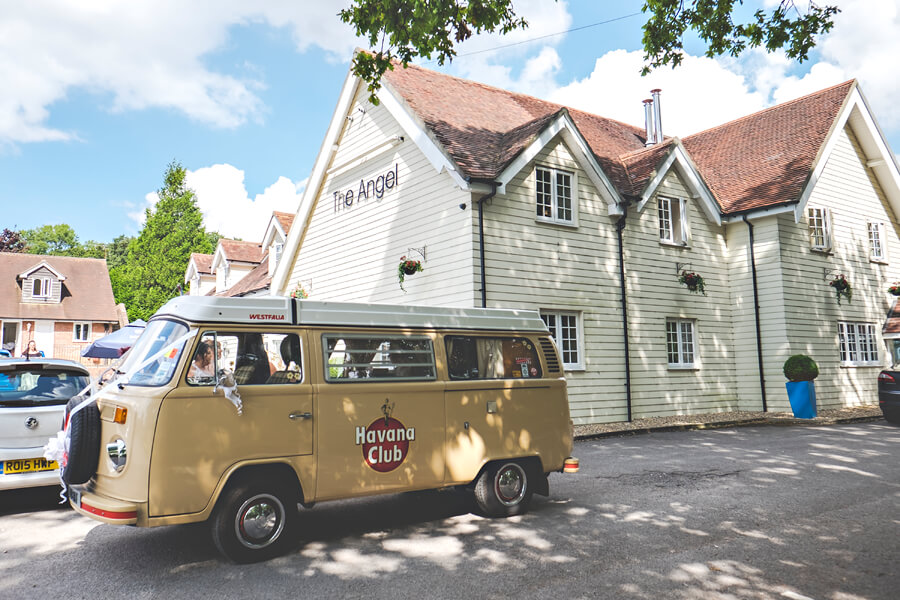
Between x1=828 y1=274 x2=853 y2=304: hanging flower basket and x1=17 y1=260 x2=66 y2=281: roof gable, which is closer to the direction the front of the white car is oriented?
the roof gable

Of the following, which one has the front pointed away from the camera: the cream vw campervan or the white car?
the white car

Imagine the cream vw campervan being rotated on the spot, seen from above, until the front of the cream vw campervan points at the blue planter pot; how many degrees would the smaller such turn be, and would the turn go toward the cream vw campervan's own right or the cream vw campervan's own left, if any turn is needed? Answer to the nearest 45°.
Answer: approximately 180°

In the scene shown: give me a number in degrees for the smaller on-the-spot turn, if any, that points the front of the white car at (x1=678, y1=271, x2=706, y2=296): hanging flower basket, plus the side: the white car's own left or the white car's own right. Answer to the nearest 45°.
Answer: approximately 90° to the white car's own right

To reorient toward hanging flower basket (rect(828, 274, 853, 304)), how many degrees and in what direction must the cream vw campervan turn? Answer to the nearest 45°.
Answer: approximately 180°

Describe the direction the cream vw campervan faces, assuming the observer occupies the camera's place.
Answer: facing the viewer and to the left of the viewer

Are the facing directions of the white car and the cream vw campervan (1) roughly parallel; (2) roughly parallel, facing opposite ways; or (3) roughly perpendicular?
roughly perpendicular

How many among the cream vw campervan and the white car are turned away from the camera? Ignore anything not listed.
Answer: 1

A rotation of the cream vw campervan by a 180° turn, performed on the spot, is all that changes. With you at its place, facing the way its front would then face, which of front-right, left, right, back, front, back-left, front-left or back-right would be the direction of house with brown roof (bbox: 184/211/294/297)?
front-left

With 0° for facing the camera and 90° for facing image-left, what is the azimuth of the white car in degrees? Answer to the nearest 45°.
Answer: approximately 180°

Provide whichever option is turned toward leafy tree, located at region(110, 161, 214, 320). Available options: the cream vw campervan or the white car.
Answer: the white car

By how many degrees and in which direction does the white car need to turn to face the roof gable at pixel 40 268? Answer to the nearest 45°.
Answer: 0° — it already faces it

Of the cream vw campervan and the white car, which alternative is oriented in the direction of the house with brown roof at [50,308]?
the white car

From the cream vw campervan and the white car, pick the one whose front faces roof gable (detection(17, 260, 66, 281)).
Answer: the white car
